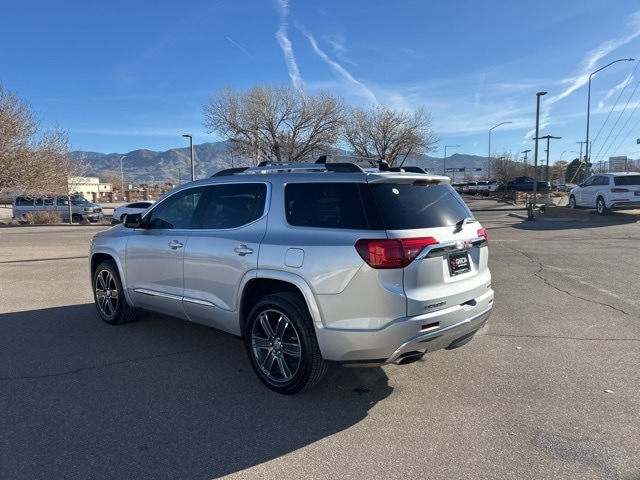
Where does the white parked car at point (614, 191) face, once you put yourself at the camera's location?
facing away from the viewer and to the left of the viewer

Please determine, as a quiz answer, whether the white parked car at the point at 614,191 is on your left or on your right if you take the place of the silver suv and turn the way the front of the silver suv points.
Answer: on your right

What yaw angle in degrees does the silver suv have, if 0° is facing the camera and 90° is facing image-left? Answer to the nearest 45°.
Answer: approximately 135°

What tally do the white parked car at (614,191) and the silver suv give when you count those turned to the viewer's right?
0

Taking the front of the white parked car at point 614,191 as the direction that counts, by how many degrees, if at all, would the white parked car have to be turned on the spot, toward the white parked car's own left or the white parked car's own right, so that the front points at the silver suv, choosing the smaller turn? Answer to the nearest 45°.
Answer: approximately 135° to the white parked car's own left
